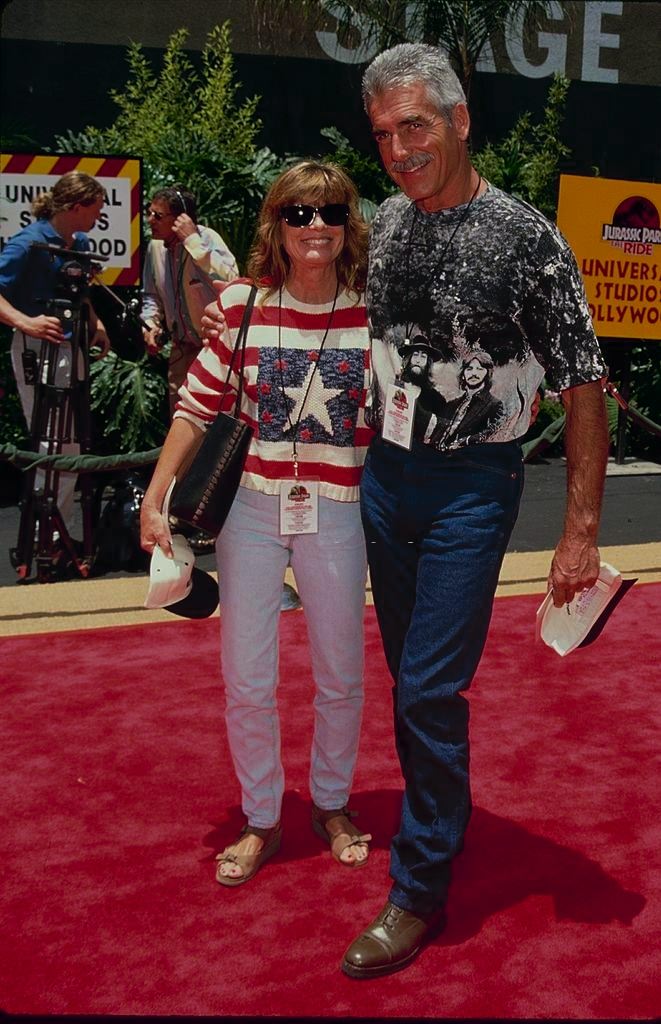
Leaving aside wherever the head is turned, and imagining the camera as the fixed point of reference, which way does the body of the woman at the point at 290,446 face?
toward the camera

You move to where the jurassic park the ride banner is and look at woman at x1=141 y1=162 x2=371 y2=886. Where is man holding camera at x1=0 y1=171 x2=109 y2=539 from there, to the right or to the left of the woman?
right

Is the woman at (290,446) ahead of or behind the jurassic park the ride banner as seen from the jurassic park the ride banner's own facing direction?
ahead

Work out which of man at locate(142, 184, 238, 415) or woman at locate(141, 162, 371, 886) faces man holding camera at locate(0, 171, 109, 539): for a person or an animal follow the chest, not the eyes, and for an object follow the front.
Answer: the man

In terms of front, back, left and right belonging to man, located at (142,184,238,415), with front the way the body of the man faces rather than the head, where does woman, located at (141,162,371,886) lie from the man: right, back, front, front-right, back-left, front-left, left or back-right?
front-left

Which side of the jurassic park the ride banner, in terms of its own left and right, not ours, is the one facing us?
front

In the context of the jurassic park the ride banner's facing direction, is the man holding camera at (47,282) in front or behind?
in front

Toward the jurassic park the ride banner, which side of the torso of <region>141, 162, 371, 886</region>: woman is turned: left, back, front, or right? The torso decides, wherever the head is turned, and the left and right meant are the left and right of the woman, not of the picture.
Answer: back

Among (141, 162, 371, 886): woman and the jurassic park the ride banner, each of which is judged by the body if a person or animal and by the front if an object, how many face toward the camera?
2

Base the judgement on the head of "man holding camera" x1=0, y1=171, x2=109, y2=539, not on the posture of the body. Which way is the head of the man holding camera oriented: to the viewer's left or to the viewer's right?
to the viewer's right

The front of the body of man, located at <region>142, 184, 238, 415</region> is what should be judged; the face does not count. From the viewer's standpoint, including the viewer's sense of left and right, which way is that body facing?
facing the viewer and to the left of the viewer
